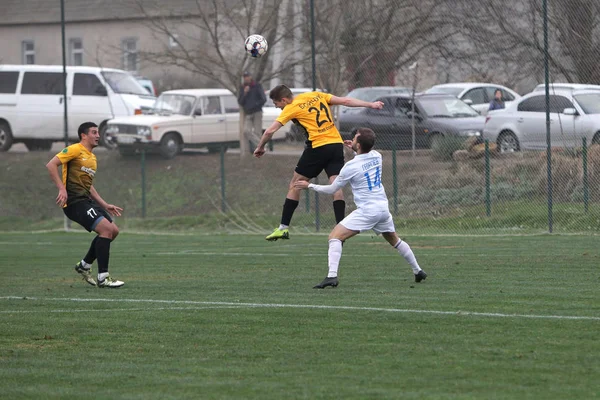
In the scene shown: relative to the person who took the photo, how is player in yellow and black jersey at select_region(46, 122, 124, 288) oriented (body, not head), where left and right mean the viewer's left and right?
facing the viewer and to the right of the viewer

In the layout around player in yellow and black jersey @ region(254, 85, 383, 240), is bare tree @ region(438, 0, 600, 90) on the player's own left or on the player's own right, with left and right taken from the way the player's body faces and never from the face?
on the player's own right

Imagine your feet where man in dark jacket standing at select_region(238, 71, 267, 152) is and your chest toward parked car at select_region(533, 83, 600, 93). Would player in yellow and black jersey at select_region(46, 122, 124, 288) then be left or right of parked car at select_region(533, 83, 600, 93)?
right

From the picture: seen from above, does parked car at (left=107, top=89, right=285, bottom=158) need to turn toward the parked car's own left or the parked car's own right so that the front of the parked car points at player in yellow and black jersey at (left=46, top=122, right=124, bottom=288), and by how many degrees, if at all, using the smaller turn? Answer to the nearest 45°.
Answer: approximately 45° to the parked car's own left

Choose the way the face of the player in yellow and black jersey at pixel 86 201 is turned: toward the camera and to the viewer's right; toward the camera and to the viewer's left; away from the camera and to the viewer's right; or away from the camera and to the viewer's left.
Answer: toward the camera and to the viewer's right

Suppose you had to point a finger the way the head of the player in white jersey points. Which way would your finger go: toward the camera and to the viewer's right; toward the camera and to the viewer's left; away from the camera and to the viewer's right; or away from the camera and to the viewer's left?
away from the camera and to the viewer's left

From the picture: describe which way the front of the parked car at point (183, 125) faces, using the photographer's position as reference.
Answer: facing the viewer and to the left of the viewer

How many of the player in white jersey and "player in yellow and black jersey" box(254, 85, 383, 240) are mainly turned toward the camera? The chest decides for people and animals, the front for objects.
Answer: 0

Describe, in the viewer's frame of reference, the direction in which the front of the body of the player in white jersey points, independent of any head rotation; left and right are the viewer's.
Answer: facing away from the viewer and to the left of the viewer

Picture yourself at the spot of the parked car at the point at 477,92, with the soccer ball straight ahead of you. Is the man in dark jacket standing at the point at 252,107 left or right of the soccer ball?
right

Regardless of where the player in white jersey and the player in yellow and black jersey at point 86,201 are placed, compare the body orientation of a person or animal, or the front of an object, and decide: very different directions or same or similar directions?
very different directions

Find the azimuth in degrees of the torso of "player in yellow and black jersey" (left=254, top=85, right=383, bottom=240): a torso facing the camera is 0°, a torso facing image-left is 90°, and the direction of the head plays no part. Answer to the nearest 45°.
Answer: approximately 135°

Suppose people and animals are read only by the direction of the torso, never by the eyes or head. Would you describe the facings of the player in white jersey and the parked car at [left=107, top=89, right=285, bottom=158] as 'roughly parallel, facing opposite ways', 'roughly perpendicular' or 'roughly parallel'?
roughly perpendicular

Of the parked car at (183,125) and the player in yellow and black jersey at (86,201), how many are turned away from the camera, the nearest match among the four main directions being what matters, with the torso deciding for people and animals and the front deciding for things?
0
